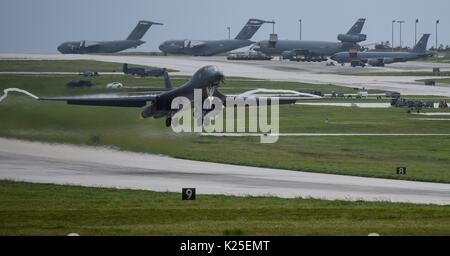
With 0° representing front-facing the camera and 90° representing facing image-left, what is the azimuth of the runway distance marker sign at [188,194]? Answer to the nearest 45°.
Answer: approximately 0°
